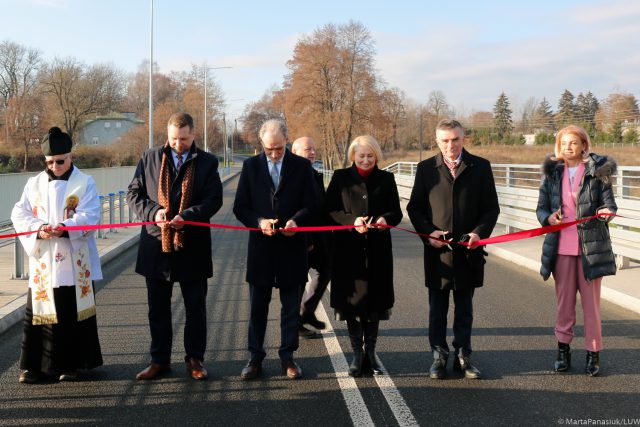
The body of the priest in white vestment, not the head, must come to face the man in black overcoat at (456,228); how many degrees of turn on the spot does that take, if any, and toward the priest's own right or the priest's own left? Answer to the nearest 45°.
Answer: approximately 90° to the priest's own left

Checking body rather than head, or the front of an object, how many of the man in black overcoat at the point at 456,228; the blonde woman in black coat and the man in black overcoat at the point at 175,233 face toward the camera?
3

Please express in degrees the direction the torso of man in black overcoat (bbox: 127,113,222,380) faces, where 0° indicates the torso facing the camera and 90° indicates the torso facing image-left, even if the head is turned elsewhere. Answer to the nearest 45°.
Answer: approximately 0°

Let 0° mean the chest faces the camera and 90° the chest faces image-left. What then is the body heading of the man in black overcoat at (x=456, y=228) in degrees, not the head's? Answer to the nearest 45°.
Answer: approximately 0°

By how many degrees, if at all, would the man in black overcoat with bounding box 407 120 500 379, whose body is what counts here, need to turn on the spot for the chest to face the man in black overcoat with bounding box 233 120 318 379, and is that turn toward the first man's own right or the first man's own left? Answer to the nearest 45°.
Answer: approximately 90° to the first man's own right

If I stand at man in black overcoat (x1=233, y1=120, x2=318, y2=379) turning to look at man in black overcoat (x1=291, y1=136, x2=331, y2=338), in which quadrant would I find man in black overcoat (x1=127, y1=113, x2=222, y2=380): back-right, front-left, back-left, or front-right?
back-left

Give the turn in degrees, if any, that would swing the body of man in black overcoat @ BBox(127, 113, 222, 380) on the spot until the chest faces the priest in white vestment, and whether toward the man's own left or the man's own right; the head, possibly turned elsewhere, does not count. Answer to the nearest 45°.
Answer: approximately 90° to the man's own right

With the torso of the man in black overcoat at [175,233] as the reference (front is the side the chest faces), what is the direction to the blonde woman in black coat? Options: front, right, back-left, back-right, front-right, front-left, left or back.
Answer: left

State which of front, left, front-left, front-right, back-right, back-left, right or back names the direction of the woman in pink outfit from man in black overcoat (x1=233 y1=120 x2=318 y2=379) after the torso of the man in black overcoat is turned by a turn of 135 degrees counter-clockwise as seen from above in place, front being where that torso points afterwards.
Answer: front-right
